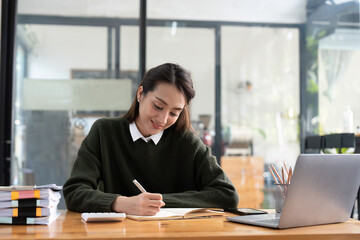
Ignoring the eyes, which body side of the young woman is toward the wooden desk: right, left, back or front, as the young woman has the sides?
front

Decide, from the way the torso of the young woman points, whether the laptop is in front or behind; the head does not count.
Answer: in front

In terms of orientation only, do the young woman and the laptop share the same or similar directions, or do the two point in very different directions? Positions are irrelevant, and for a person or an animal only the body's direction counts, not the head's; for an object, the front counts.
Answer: very different directions

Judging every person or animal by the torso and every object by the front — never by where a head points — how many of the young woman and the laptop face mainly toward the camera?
1

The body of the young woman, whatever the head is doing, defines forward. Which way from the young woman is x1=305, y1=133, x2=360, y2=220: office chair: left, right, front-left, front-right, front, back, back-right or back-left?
back-left

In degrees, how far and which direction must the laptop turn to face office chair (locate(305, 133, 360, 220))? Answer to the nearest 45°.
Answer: approximately 45° to its right

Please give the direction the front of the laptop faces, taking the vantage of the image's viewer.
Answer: facing away from the viewer and to the left of the viewer

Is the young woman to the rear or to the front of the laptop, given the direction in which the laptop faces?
to the front

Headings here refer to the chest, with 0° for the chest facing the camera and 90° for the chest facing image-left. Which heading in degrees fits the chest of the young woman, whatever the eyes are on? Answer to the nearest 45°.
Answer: approximately 0°
